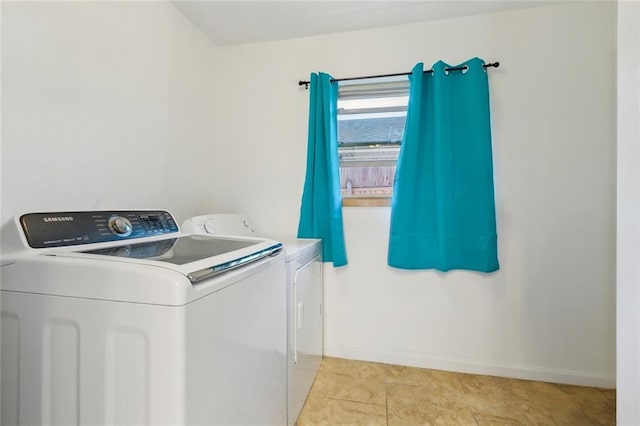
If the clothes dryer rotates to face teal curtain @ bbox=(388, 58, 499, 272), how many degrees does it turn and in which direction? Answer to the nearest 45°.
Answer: approximately 45° to its left

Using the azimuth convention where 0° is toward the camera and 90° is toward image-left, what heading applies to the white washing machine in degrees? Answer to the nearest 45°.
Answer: approximately 315°

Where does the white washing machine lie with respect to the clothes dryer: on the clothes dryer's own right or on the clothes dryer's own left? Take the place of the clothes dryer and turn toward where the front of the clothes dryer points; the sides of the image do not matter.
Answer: on the clothes dryer's own right

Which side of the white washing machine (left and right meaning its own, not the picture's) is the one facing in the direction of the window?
left

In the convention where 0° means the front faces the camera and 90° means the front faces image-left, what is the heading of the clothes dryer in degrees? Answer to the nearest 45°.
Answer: approximately 315°

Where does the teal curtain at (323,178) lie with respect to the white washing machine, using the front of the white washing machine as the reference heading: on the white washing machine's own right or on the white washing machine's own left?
on the white washing machine's own left
